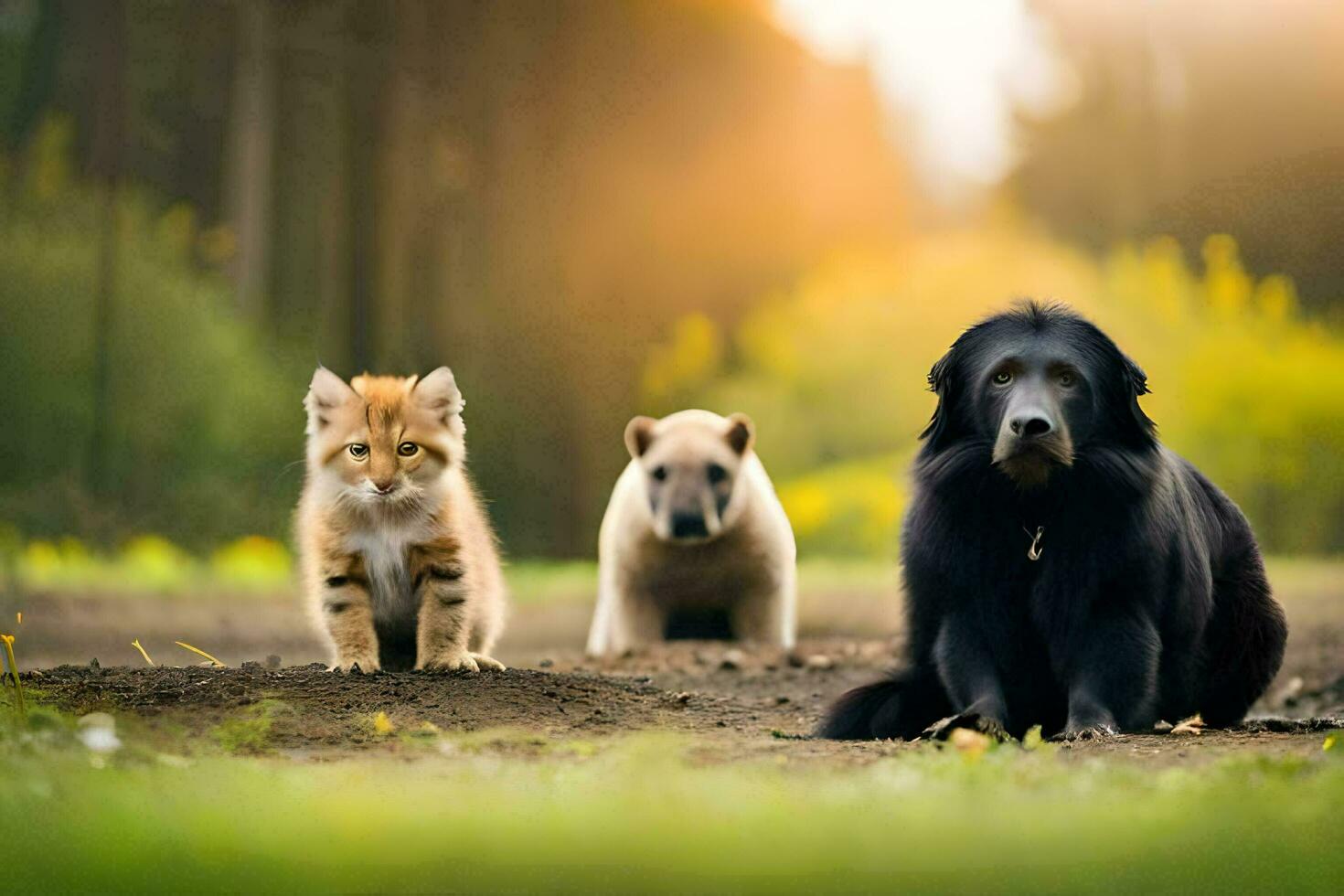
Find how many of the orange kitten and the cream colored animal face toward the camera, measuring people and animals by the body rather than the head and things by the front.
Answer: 2

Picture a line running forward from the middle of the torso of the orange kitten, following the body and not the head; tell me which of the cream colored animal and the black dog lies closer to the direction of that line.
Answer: the black dog

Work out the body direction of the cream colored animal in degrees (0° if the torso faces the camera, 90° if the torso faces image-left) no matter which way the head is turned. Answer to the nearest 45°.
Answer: approximately 0°

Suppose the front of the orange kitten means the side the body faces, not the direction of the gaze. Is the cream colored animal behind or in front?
behind

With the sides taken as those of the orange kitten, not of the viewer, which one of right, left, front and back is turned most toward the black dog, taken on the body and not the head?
left

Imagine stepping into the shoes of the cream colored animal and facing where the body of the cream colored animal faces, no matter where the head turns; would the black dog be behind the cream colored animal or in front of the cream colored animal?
in front

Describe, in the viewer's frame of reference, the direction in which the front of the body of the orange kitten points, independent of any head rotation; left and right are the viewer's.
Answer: facing the viewer

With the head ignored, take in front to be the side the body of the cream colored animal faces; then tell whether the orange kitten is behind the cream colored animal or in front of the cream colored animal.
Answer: in front
